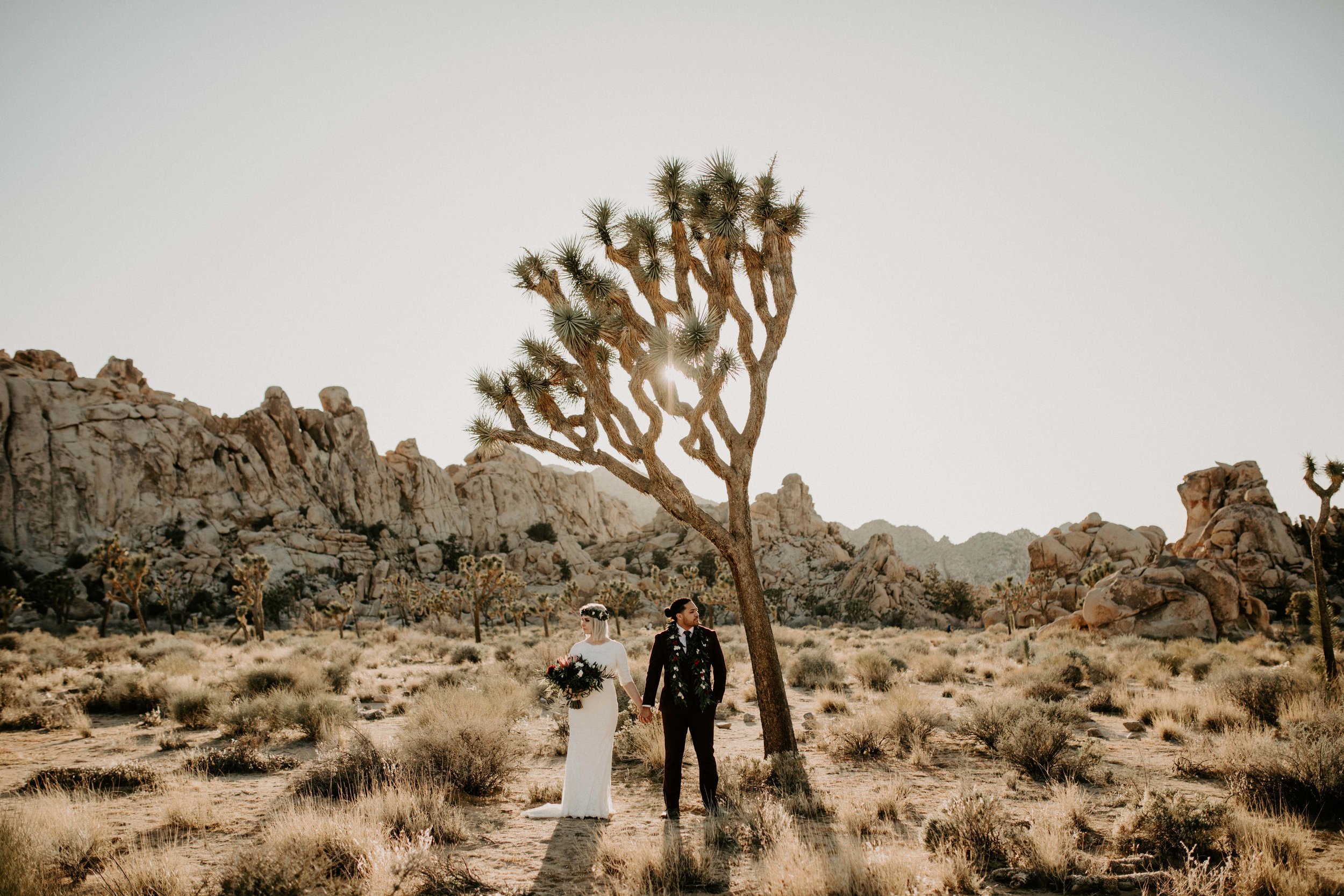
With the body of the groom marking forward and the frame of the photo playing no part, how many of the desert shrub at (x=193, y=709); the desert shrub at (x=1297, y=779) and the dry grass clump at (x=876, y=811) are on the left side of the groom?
2

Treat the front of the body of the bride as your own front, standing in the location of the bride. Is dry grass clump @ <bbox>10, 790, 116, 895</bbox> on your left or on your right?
on your right

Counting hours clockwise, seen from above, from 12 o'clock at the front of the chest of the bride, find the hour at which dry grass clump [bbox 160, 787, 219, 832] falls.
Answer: The dry grass clump is roughly at 3 o'clock from the bride.

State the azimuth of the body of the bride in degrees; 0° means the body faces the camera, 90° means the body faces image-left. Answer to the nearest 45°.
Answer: approximately 0°

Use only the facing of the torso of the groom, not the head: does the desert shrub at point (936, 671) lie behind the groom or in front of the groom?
behind

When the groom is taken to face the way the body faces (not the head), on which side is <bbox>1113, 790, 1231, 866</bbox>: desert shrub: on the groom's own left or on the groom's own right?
on the groom's own left

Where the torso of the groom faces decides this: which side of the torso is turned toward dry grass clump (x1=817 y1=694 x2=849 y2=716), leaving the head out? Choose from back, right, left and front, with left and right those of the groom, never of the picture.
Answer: back

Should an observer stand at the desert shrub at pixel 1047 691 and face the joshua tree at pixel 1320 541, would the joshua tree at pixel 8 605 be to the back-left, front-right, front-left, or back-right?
back-left

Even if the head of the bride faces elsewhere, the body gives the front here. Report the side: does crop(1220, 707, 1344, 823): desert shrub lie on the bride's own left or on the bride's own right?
on the bride's own left

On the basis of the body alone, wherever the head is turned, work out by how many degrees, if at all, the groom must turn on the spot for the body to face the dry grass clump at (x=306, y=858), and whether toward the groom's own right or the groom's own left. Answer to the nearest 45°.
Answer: approximately 45° to the groom's own right

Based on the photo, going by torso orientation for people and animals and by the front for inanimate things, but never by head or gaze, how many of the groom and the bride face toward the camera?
2

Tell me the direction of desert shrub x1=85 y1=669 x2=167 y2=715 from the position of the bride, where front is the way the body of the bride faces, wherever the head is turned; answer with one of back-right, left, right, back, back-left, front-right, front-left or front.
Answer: back-right
